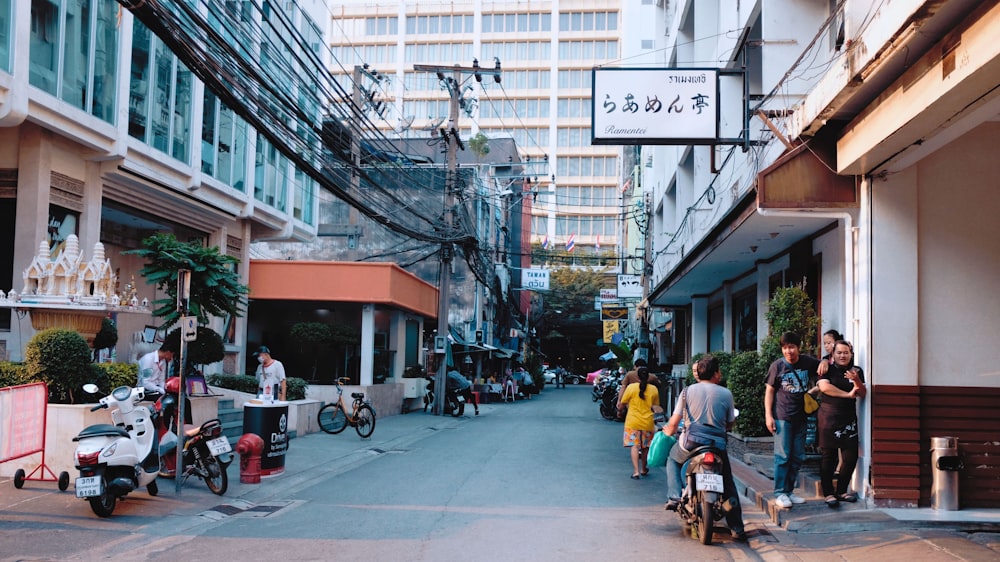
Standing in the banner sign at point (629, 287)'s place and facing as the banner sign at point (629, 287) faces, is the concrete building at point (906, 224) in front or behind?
in front

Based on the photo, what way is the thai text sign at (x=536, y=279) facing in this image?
toward the camera

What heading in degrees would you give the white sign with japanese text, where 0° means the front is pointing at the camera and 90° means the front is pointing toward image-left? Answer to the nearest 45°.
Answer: approximately 0°

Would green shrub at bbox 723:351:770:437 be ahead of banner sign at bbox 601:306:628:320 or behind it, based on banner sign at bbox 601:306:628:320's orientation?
ahead

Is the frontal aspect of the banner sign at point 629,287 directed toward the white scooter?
yes

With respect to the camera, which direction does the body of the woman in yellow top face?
away from the camera

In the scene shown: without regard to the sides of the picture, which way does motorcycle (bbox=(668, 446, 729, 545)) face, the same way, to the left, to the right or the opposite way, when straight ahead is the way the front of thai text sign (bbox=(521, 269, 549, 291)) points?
the opposite way

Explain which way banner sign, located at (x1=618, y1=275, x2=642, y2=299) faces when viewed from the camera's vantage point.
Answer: facing the viewer

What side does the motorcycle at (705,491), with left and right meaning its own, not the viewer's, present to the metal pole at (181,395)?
left

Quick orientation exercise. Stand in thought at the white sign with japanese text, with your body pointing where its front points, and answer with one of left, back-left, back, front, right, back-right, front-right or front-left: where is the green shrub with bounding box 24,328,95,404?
right

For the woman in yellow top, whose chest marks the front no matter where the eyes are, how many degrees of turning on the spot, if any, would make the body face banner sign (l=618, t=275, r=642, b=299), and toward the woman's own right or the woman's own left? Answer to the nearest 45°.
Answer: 0° — they already face it

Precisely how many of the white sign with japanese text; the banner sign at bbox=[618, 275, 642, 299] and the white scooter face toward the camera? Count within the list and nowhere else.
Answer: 2

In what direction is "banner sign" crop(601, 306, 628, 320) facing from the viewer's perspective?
toward the camera

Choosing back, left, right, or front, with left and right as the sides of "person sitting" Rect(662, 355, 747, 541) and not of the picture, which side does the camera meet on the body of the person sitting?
back

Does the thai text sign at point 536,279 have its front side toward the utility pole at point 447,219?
yes

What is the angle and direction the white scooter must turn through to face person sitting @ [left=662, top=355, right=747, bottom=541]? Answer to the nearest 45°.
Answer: approximately 90° to its right

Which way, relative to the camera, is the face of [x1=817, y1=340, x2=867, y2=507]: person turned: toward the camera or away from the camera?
toward the camera

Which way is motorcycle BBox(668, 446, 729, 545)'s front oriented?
away from the camera

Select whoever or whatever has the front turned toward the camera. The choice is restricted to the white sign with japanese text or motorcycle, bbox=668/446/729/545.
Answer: the white sign with japanese text
